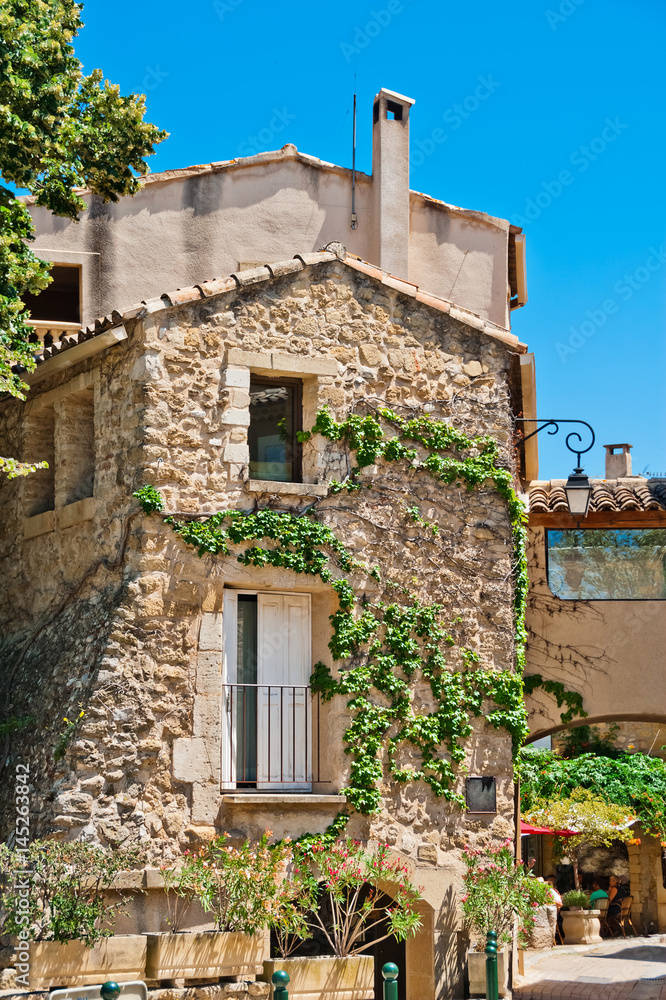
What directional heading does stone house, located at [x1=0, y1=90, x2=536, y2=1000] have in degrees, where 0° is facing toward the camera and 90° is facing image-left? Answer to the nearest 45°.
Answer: approximately 0°

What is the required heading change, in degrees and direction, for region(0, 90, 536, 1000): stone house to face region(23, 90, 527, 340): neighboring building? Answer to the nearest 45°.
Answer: approximately 180°

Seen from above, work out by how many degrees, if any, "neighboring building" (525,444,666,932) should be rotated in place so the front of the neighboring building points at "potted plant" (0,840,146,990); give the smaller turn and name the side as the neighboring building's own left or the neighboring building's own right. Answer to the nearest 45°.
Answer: approximately 45° to the neighboring building's own right

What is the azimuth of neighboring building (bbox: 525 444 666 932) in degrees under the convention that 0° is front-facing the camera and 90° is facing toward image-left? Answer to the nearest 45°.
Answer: approximately 0°

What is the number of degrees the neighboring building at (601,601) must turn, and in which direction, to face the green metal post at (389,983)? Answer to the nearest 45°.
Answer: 0° — it already faces it

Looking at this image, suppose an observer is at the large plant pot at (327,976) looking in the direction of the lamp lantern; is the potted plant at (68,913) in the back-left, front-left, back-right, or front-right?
back-left
